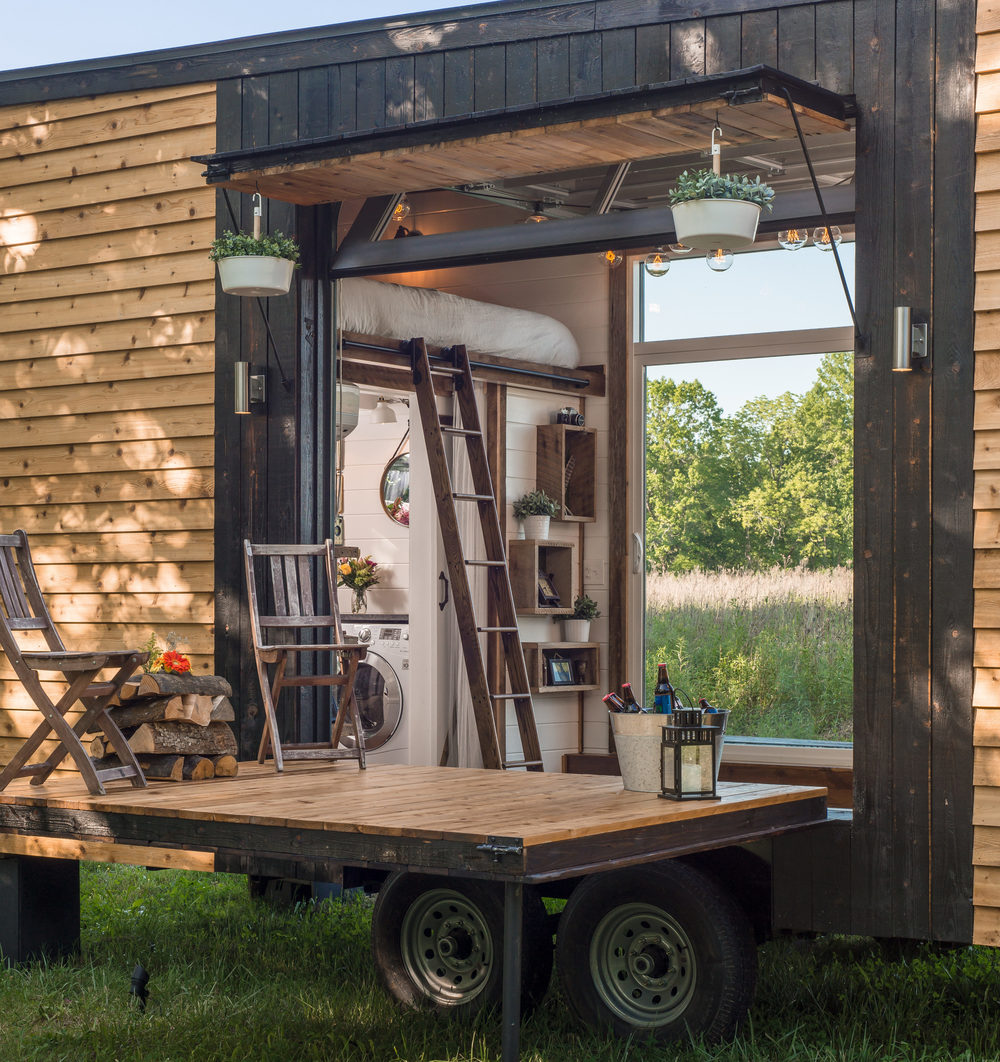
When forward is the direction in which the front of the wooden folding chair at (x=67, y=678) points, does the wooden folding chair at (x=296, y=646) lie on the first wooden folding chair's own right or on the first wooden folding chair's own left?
on the first wooden folding chair's own left

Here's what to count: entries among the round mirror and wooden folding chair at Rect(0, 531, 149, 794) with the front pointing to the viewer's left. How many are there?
0

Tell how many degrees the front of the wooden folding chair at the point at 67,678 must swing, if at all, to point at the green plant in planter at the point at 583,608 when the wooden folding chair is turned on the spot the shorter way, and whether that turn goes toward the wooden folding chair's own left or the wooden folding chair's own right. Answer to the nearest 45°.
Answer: approximately 90° to the wooden folding chair's own left

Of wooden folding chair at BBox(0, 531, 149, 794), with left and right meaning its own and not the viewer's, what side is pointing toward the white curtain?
left

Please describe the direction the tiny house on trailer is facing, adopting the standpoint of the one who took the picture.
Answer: facing the viewer and to the left of the viewer
